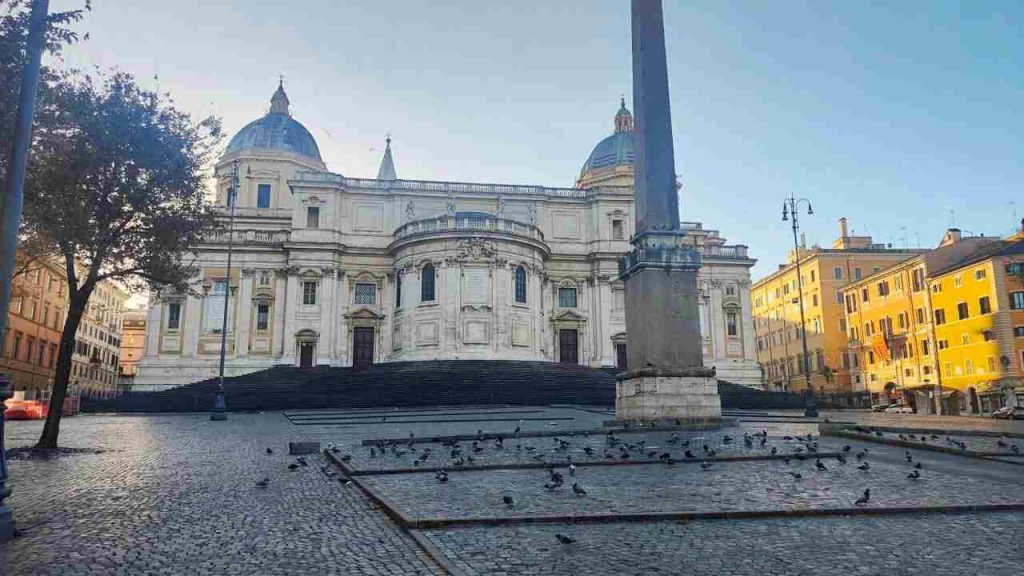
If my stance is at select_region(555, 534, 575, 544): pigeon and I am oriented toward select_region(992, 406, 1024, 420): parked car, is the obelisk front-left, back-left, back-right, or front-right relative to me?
front-left

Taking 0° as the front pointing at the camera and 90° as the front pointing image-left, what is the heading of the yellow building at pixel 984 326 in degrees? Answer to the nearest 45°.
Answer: approximately 45°

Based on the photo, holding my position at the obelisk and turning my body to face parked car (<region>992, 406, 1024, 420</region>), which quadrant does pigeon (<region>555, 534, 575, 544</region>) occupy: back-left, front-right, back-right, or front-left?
back-right

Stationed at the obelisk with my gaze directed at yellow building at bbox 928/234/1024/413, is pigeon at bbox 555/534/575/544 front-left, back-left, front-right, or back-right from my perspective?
back-right

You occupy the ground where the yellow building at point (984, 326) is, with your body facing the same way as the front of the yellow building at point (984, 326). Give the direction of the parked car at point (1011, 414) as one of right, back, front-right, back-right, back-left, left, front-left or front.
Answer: front-left

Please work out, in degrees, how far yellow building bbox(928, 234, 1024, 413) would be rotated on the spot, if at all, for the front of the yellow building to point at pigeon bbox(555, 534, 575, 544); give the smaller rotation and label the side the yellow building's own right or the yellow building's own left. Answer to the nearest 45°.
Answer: approximately 45° to the yellow building's own left

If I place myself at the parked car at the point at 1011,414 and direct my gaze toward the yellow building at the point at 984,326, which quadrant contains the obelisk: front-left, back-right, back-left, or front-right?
back-left

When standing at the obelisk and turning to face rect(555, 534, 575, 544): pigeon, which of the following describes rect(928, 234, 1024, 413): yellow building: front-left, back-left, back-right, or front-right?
back-left

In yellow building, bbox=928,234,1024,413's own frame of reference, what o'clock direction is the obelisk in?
The obelisk is roughly at 11 o'clock from the yellow building.
